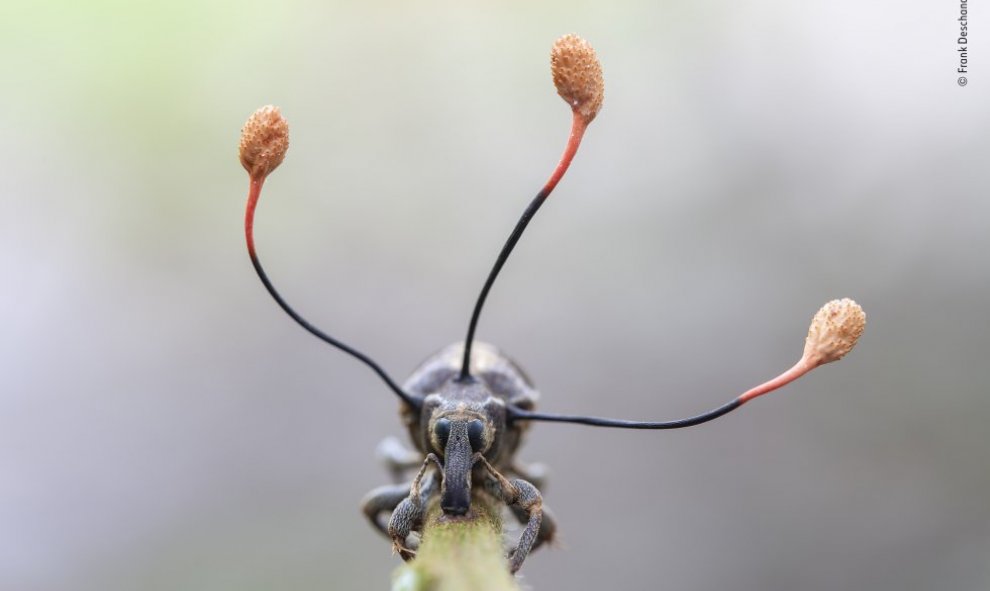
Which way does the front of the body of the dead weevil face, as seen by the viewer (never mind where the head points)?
toward the camera
